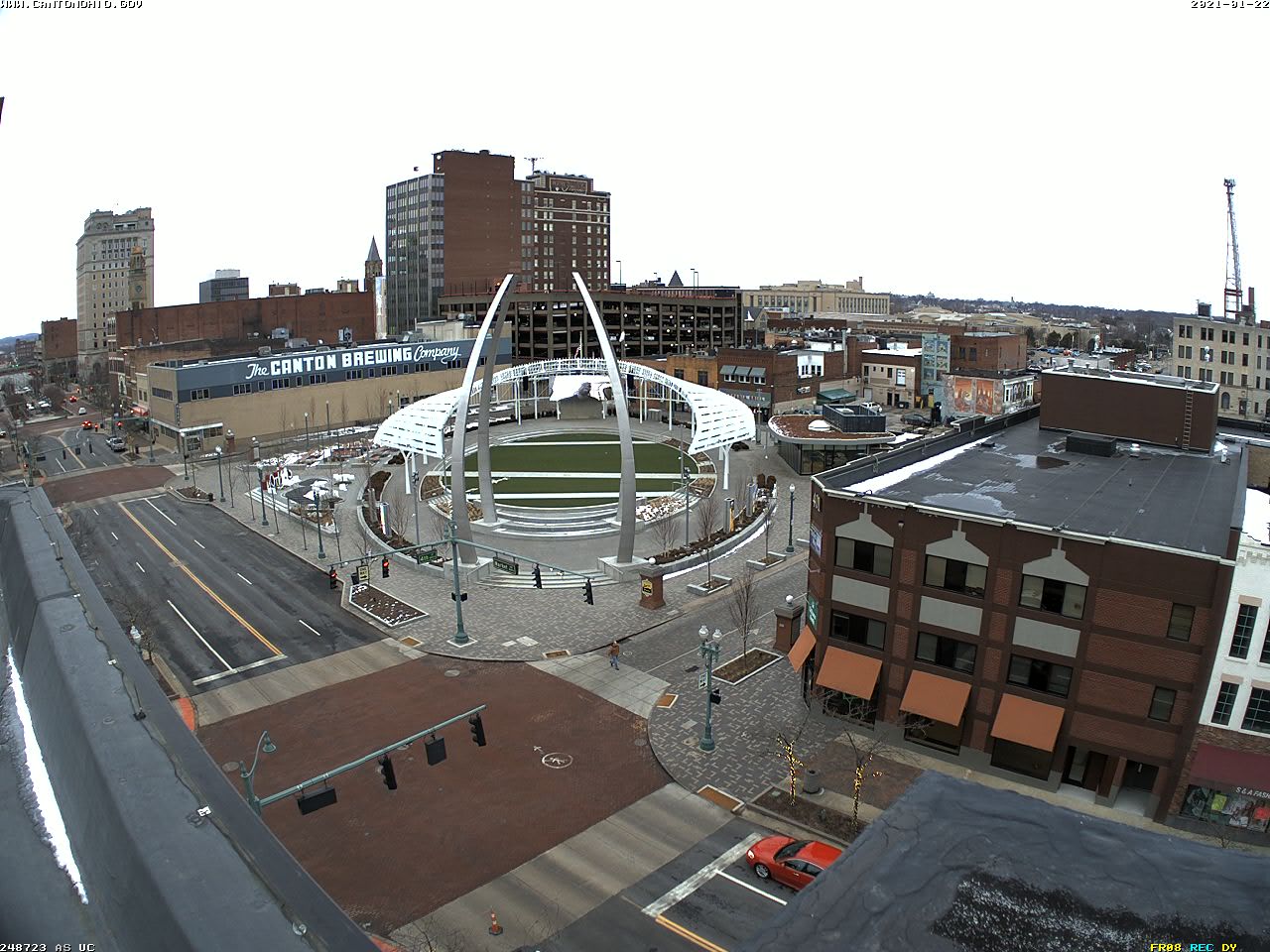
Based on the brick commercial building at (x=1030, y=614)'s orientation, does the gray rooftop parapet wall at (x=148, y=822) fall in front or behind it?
in front

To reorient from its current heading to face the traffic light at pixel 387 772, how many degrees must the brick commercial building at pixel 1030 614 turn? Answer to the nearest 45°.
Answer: approximately 45° to its right

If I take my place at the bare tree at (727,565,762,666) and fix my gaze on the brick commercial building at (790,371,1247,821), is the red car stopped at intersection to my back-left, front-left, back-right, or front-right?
front-right

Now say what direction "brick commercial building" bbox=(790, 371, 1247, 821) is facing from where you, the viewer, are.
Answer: facing the viewer

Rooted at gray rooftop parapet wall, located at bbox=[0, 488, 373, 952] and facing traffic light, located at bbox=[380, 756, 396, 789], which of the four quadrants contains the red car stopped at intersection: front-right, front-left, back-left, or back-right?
front-right

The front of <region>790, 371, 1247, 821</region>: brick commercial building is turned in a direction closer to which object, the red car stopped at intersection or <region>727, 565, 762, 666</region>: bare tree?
the red car stopped at intersection

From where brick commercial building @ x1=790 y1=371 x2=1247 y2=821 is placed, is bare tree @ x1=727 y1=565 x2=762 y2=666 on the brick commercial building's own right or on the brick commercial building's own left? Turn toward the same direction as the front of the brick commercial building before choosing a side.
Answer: on the brick commercial building's own right

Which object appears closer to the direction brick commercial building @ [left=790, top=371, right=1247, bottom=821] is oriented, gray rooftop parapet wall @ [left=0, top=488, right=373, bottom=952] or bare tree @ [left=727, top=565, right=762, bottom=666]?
the gray rooftop parapet wall

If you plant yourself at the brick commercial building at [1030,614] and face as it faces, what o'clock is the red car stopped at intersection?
The red car stopped at intersection is roughly at 1 o'clock from the brick commercial building.
